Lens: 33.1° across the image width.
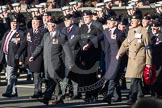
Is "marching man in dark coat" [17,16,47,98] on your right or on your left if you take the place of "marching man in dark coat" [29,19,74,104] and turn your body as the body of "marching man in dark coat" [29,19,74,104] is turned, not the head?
on your right

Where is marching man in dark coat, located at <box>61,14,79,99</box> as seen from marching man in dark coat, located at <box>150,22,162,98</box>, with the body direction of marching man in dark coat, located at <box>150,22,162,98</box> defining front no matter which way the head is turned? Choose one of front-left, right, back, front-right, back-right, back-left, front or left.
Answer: front-right

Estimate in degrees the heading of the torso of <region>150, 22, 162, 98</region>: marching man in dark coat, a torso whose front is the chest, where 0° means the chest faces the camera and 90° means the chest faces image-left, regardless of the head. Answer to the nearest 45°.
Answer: approximately 45°

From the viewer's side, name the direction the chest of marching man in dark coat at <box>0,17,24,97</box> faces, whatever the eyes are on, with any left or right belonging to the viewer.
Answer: facing the viewer and to the left of the viewer

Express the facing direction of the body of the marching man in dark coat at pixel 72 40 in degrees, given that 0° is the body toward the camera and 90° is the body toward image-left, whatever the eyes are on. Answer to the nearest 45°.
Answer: approximately 45°

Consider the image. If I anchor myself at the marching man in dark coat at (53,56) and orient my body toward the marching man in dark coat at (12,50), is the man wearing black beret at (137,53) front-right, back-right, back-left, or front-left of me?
back-right

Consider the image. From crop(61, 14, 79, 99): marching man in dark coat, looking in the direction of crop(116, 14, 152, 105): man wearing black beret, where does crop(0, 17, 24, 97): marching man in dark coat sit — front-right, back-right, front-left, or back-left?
back-right

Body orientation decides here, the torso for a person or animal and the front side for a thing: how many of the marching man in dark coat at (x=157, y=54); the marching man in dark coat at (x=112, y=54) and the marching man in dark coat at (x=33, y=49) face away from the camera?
0

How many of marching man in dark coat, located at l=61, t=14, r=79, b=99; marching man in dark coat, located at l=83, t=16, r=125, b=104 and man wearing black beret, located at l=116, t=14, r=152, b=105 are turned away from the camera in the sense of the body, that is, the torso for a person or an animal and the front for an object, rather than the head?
0

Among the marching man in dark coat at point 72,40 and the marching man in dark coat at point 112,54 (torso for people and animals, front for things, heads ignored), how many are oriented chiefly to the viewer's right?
0

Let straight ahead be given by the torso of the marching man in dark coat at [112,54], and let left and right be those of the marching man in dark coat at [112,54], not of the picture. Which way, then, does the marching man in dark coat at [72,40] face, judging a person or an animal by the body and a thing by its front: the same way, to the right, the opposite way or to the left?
the same way

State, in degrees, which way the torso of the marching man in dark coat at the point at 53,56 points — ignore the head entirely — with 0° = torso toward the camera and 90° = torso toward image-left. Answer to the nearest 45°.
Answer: approximately 45°

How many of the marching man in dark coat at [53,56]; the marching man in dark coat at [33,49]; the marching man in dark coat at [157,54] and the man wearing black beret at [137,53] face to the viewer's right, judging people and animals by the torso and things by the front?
0

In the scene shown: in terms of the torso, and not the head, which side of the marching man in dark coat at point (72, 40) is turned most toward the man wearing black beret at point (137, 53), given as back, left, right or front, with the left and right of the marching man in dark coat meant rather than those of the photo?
left

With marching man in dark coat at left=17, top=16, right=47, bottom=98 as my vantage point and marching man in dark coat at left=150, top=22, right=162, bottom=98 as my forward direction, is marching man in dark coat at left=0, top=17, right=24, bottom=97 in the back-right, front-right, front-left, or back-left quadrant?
back-left

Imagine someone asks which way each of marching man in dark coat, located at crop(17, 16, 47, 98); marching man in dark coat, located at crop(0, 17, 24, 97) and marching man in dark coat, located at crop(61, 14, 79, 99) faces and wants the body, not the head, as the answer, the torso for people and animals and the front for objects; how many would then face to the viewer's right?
0
